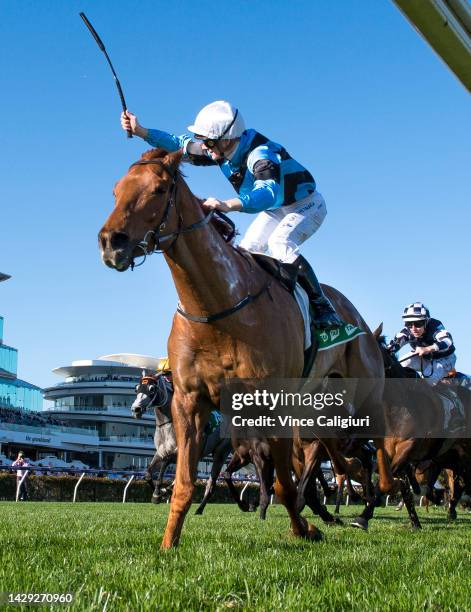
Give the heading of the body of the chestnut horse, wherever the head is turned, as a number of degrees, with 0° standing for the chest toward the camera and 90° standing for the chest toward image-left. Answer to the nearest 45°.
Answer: approximately 45°

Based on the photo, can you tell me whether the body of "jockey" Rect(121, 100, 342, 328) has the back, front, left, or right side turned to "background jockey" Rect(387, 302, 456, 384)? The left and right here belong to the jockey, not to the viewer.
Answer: back

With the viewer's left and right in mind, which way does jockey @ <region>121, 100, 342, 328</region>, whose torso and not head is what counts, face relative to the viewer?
facing the viewer and to the left of the viewer

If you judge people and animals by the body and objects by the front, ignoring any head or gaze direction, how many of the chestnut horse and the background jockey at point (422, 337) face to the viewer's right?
0

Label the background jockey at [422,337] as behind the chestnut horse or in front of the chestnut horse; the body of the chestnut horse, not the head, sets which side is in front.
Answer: behind

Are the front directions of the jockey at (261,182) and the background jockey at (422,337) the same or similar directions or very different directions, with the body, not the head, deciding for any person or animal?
same or similar directions
